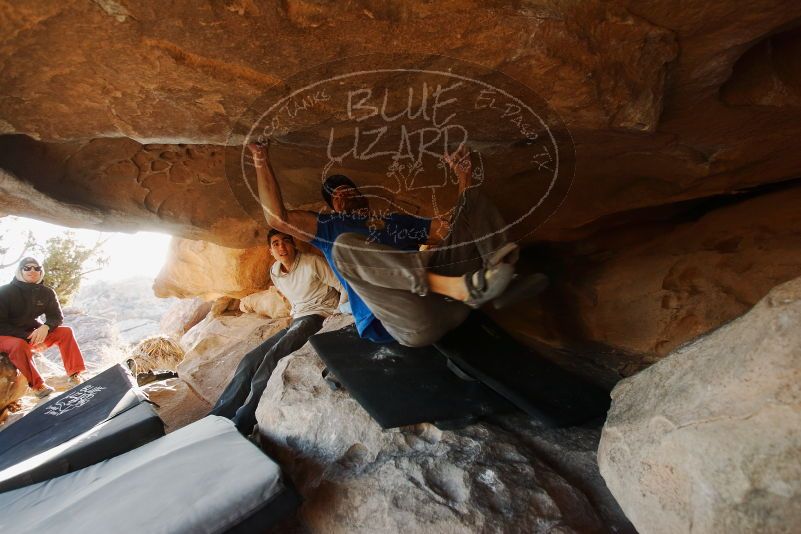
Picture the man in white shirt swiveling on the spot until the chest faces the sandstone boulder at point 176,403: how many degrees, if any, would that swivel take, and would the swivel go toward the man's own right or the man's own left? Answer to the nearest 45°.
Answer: approximately 45° to the man's own right

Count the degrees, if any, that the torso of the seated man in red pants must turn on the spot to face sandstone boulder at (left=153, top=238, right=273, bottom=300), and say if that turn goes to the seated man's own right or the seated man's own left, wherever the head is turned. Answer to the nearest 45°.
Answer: approximately 45° to the seated man's own left

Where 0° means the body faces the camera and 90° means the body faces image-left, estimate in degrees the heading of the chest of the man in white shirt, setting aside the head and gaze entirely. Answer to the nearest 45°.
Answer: approximately 45°

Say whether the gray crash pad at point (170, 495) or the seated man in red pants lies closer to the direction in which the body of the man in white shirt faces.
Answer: the gray crash pad

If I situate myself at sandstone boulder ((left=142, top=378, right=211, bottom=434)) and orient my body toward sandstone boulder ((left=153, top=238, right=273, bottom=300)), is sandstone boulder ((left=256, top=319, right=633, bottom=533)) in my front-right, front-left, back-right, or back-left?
back-right

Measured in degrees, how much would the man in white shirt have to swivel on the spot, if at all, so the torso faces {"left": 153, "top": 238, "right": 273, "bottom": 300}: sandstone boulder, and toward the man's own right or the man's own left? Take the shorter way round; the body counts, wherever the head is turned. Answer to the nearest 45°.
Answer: approximately 135° to the man's own right

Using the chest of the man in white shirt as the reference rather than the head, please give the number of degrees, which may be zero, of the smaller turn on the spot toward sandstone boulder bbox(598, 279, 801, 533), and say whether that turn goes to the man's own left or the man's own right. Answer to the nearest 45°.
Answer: approximately 45° to the man's own left

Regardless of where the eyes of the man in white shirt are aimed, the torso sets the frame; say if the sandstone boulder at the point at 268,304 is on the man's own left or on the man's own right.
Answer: on the man's own right

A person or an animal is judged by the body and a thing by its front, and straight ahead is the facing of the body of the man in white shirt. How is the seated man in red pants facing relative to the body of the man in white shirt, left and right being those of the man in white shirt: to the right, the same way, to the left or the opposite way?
to the left
